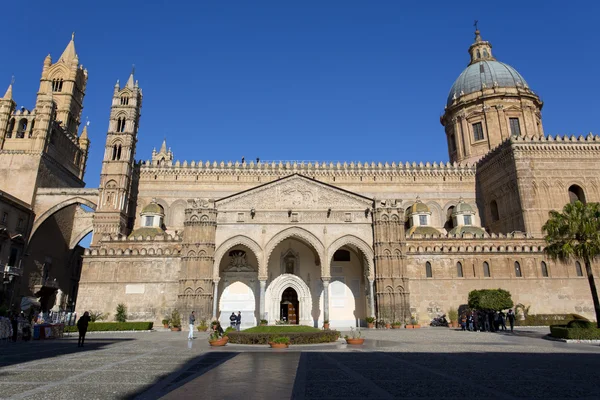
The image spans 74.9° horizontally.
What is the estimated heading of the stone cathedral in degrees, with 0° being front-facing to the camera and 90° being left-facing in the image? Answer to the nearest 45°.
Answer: approximately 0°

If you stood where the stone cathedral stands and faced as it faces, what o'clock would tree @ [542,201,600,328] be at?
The tree is roughly at 10 o'clock from the stone cathedral.

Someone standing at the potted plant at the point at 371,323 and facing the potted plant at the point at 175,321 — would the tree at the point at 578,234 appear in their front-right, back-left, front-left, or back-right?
back-left

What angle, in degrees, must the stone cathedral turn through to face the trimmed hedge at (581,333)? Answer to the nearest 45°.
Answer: approximately 45° to its left

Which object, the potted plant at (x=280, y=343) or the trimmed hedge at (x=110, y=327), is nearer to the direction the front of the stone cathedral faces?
the potted plant

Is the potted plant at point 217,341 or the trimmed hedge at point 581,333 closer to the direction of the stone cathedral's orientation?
the potted plant

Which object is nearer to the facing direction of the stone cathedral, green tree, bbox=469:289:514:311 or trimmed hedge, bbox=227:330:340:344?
the trimmed hedge

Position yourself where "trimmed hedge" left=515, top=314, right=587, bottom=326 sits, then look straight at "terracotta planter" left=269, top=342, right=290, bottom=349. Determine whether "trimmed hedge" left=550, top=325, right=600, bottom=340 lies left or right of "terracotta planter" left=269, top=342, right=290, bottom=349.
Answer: left

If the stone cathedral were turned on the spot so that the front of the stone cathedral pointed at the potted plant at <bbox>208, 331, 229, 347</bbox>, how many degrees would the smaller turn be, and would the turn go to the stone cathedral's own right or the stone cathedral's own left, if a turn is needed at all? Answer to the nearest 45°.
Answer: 0° — it already faces it

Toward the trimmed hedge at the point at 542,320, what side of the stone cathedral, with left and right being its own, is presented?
left

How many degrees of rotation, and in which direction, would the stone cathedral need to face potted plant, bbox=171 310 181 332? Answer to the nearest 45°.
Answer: approximately 90° to its right
